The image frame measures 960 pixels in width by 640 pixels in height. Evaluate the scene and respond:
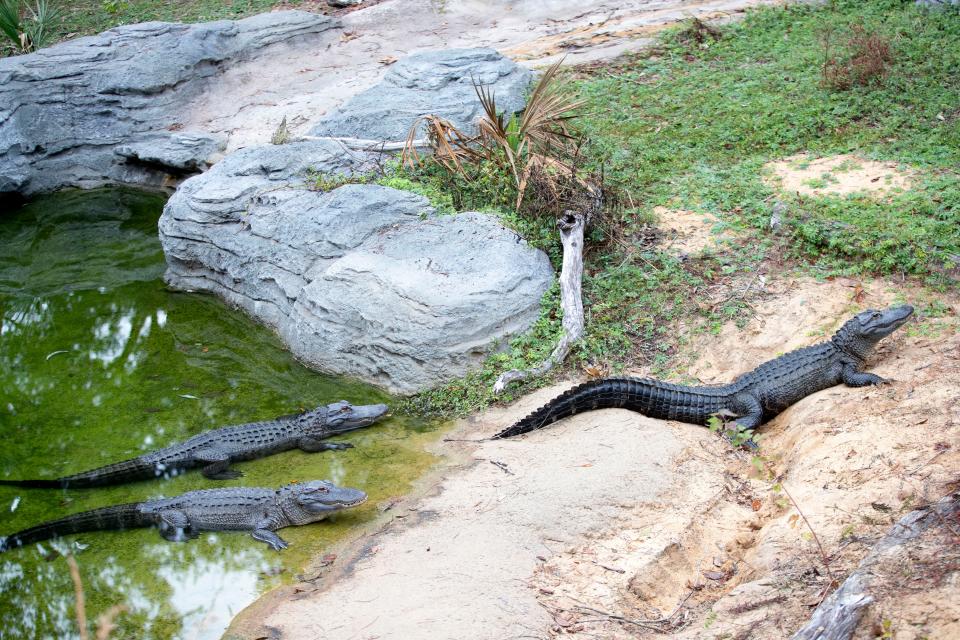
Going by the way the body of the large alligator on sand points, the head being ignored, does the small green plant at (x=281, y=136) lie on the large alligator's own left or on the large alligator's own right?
on the large alligator's own left

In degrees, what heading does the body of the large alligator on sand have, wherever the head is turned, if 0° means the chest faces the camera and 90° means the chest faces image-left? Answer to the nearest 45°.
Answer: approximately 225°

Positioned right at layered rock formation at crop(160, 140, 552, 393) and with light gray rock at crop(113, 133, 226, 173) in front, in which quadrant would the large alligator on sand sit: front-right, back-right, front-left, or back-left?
back-right

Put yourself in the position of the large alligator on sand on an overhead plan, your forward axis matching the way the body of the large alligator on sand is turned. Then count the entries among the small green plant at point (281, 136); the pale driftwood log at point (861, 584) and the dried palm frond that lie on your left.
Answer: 2

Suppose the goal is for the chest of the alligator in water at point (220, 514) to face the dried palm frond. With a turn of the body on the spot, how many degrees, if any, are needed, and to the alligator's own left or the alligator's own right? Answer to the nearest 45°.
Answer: approximately 45° to the alligator's own left

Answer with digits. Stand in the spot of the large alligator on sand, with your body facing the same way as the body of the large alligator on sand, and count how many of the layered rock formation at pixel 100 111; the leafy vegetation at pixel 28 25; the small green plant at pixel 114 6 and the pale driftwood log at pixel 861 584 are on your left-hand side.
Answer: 3

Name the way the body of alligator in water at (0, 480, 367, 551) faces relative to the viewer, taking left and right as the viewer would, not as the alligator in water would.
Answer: facing to the right of the viewer

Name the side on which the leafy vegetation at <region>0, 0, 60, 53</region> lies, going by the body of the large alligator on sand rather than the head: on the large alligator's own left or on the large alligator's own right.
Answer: on the large alligator's own left

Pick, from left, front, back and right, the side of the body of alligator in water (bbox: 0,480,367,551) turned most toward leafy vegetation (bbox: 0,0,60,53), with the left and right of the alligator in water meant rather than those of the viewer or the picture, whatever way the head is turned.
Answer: left

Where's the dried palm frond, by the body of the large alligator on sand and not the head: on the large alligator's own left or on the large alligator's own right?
on the large alligator's own left

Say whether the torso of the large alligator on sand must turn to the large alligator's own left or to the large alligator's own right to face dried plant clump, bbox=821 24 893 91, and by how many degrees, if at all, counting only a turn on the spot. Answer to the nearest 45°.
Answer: approximately 45° to the large alligator's own left
